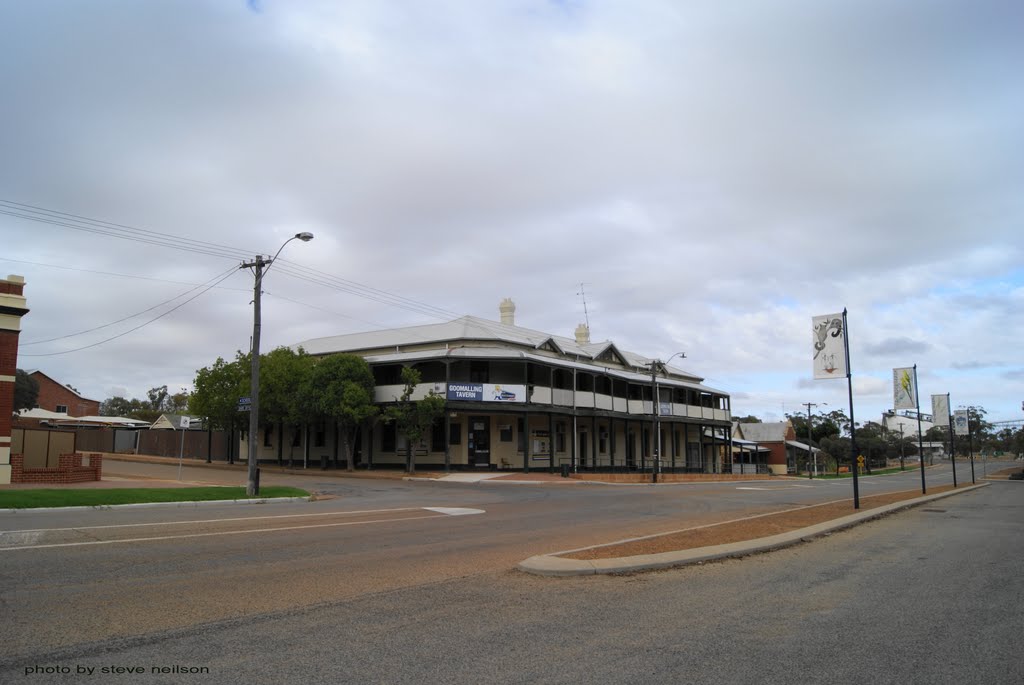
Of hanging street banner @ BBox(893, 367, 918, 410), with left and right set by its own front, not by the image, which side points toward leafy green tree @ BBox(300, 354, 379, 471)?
right

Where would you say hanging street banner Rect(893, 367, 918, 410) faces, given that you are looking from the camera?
facing the viewer

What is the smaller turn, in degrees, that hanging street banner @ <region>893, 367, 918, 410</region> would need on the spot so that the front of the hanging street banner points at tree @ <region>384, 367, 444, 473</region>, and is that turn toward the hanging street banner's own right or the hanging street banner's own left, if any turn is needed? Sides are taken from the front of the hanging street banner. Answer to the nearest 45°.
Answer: approximately 90° to the hanging street banner's own right

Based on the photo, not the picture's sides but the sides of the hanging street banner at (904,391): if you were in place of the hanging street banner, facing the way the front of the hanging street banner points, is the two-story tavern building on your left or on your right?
on your right

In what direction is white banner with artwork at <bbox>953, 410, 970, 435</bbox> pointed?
toward the camera

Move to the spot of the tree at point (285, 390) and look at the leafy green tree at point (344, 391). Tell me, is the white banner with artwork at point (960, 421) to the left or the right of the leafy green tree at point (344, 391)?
left

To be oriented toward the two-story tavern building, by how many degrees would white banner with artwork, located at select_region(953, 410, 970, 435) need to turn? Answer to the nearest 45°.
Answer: approximately 45° to its right

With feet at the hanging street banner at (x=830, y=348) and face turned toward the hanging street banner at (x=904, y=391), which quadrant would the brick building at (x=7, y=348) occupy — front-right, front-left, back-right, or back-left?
back-left

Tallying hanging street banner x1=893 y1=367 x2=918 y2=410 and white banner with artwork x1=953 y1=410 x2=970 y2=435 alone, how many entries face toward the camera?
2

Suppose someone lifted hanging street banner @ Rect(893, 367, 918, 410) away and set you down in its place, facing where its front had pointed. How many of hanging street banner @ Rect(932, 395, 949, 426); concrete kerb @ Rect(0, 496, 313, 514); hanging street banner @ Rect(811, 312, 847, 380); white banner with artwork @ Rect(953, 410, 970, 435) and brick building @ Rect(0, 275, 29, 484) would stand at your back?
2

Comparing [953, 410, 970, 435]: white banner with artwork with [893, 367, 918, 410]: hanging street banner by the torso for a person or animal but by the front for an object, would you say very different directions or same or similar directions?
same or similar directions

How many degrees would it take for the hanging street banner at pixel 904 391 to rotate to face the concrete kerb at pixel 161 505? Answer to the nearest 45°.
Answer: approximately 45° to its right

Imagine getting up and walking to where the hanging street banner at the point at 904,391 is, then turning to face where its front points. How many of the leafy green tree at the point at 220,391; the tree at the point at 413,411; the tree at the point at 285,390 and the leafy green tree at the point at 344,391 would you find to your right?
4

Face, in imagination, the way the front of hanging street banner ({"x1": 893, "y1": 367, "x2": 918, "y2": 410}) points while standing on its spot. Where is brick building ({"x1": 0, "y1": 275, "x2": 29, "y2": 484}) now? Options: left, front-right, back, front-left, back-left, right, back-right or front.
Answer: front-right
